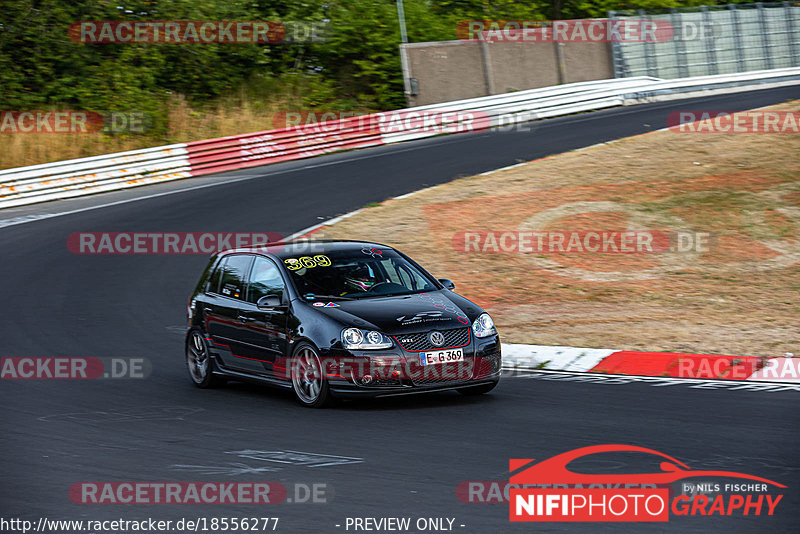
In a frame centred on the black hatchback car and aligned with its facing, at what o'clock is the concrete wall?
The concrete wall is roughly at 8 o'clock from the black hatchback car.

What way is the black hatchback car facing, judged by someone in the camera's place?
facing the viewer and to the right of the viewer

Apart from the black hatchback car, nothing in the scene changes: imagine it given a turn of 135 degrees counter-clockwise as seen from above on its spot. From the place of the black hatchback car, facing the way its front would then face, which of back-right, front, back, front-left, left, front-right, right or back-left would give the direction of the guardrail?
front
